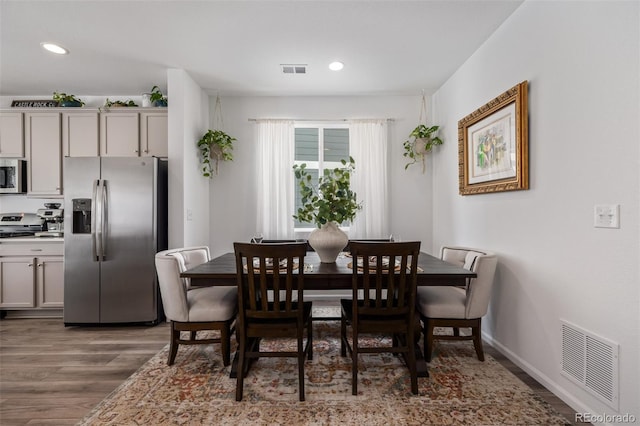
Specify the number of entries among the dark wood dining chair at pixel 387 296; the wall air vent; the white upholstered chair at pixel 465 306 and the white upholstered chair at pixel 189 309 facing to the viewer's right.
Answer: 1

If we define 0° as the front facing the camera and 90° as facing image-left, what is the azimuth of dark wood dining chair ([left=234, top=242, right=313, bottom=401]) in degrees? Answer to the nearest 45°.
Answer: approximately 180°

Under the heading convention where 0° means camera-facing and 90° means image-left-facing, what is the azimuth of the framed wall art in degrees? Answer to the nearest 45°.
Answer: approximately 45°

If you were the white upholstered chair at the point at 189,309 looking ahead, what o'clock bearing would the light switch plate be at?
The light switch plate is roughly at 1 o'clock from the white upholstered chair.

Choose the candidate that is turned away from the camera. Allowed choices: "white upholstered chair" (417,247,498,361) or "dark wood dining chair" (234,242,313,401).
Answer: the dark wood dining chair

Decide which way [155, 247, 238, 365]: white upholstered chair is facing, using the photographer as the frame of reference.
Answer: facing to the right of the viewer

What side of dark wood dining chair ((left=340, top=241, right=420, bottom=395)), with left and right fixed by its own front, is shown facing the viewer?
back

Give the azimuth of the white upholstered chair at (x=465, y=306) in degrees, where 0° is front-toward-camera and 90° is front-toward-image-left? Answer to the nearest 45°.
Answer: approximately 90°

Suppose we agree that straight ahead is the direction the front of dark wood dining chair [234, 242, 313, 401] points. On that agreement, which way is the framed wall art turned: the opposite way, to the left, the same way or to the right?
to the left

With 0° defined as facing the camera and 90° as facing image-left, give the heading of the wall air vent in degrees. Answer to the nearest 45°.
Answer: approximately 45°

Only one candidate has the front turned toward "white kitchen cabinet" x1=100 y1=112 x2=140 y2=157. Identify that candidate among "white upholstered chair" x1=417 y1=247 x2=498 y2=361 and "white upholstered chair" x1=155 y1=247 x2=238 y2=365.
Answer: "white upholstered chair" x1=417 y1=247 x2=498 y2=361

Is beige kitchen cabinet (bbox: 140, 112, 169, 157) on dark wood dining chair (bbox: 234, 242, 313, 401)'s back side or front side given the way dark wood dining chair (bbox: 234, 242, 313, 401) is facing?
on the front side

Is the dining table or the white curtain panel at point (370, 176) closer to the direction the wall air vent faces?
the dining table

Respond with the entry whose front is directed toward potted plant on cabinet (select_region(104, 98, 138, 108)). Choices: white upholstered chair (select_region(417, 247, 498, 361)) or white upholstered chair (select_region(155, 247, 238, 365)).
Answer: white upholstered chair (select_region(417, 247, 498, 361))

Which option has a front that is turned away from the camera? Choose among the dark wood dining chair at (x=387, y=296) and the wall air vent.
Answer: the dark wood dining chair
